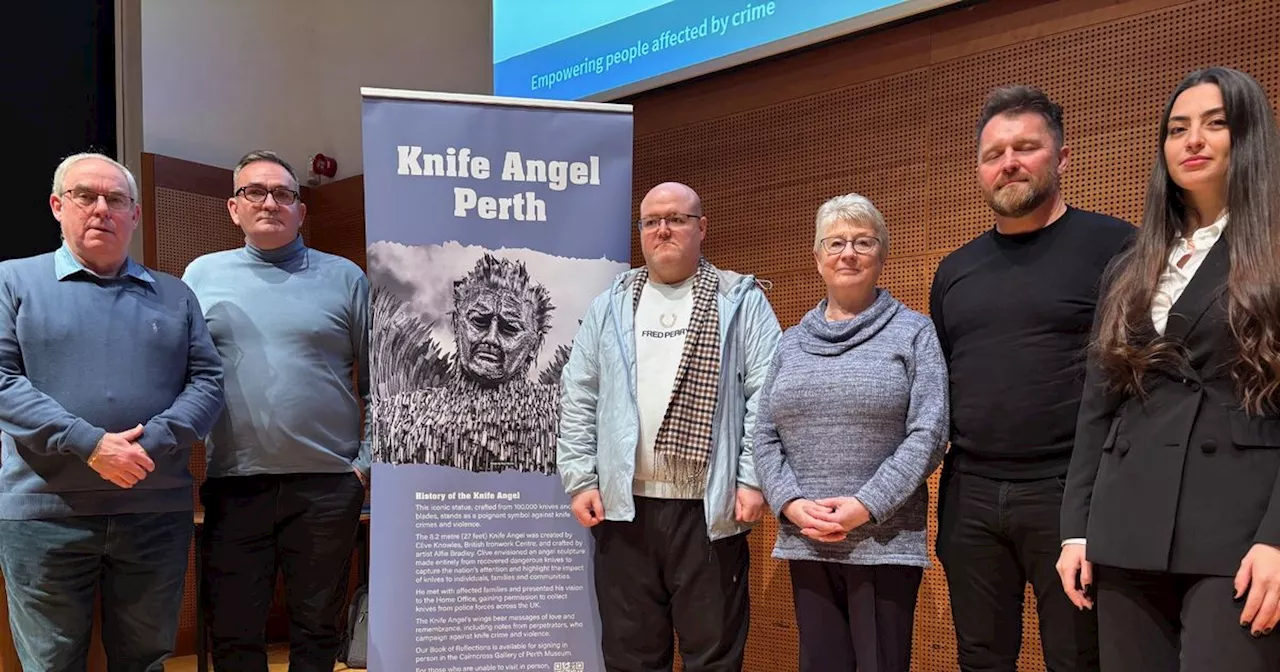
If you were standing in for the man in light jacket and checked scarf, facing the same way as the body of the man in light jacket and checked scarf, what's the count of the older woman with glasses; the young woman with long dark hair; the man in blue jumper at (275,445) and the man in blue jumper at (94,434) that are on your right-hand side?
2

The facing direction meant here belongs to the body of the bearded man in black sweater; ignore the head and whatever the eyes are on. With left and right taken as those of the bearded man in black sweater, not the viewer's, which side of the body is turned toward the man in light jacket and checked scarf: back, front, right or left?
right

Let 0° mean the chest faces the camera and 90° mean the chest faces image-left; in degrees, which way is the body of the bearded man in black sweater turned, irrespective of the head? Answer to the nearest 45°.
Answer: approximately 0°

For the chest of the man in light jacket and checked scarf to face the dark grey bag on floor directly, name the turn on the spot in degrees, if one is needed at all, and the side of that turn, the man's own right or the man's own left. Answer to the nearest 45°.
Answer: approximately 135° to the man's own right

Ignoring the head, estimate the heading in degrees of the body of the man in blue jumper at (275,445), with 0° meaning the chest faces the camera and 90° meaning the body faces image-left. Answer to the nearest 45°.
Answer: approximately 0°

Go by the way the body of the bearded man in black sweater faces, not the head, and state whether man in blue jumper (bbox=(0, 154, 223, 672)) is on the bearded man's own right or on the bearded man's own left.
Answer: on the bearded man's own right

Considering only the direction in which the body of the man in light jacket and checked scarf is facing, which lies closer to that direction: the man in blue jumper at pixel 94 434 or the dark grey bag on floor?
the man in blue jumper

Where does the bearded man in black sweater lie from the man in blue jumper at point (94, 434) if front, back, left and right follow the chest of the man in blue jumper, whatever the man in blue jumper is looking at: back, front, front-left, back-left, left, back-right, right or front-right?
front-left
